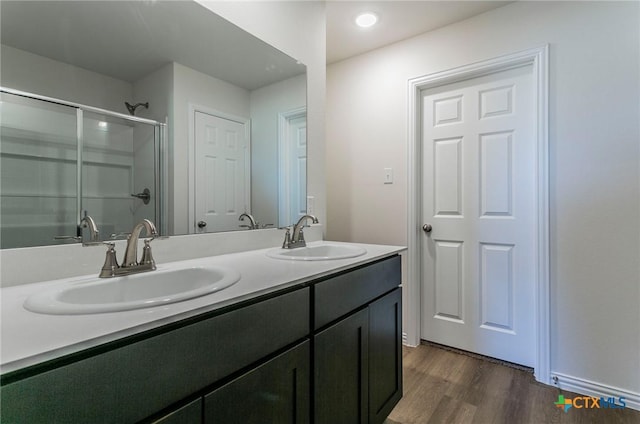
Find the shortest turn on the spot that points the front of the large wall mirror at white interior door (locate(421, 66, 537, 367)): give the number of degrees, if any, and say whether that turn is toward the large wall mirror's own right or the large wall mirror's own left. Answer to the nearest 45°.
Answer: approximately 45° to the large wall mirror's own left

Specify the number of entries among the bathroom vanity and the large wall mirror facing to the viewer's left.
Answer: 0

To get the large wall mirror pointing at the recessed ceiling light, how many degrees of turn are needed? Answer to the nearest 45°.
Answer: approximately 45° to its left

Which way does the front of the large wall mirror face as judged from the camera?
facing the viewer and to the right of the viewer
